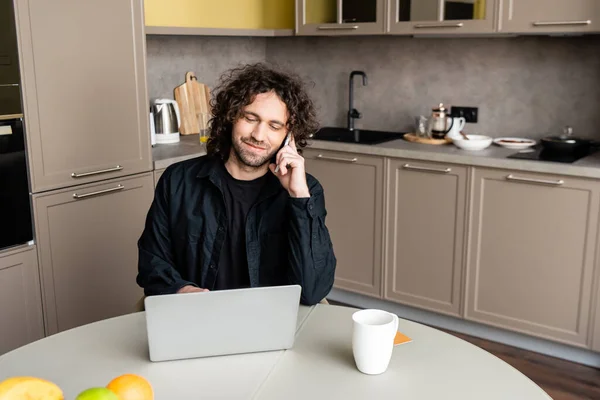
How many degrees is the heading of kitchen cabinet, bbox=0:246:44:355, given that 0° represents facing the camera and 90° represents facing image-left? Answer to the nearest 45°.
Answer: approximately 315°

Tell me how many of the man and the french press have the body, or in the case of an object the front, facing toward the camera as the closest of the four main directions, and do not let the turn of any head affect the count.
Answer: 1

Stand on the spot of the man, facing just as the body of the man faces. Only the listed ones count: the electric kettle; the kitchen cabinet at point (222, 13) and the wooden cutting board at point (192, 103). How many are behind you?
3

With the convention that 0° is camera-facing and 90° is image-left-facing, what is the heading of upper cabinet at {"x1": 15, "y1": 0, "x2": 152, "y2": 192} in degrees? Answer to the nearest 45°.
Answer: approximately 315°

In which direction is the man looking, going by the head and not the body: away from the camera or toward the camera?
toward the camera

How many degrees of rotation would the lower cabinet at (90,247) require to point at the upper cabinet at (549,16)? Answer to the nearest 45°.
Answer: approximately 45° to its left

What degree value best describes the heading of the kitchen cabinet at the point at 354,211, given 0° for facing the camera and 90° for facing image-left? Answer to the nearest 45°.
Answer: approximately 45°

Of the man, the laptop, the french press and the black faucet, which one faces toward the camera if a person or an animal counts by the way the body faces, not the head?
the man

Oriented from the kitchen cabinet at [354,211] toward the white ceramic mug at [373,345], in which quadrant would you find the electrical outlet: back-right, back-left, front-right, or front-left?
back-left

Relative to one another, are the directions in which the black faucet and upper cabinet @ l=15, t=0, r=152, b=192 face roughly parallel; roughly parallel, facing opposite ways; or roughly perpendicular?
roughly parallel

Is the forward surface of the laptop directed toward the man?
yes

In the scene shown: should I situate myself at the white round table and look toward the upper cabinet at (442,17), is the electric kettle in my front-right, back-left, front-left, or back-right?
front-left

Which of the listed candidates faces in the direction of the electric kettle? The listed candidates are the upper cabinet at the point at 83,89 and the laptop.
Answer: the laptop

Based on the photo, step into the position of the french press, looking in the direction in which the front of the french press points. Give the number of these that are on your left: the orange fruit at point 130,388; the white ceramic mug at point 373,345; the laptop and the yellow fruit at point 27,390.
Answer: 4

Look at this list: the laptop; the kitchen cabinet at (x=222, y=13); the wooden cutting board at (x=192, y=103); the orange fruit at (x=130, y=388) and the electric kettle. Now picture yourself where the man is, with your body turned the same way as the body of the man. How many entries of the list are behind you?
3

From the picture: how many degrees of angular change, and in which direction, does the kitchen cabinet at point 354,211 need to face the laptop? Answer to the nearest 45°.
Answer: approximately 45° to its left
